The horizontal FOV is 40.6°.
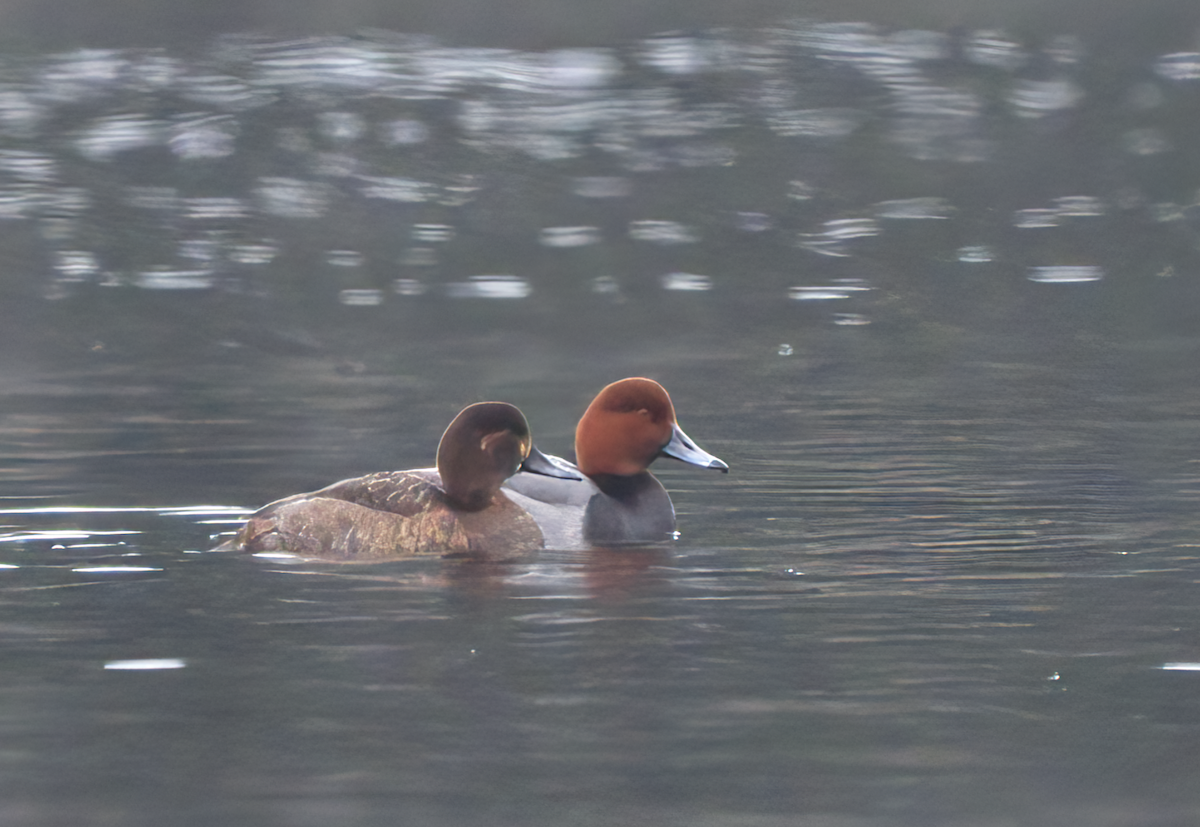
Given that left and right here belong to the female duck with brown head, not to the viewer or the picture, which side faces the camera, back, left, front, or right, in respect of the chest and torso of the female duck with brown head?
right
